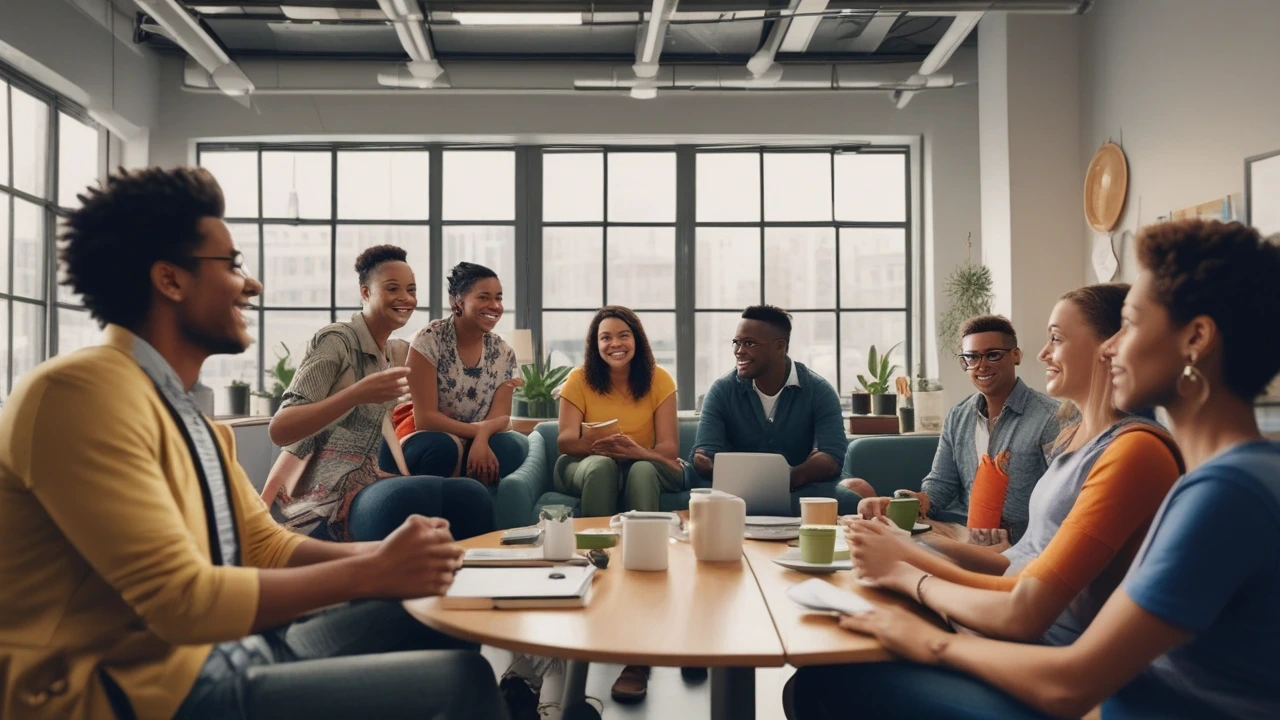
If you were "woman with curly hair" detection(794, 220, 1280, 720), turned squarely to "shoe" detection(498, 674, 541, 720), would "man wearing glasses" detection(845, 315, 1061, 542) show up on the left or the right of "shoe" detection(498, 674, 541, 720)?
right

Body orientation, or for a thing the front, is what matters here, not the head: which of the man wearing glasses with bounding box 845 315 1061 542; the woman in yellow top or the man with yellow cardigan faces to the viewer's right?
the man with yellow cardigan

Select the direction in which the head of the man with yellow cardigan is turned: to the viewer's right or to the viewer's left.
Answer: to the viewer's right

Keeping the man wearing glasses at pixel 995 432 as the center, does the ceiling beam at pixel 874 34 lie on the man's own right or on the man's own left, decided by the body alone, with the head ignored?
on the man's own right

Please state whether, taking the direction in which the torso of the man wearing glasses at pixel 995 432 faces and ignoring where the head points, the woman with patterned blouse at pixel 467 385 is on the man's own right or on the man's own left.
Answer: on the man's own right

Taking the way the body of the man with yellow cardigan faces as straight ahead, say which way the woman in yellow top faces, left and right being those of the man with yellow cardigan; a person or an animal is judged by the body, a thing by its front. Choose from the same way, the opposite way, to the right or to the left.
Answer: to the right

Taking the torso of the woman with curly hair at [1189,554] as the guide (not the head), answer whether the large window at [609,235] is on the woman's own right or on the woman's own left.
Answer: on the woman's own right

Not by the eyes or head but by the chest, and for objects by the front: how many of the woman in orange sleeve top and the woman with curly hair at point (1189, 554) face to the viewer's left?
2

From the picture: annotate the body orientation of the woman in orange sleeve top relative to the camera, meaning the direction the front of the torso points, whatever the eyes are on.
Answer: to the viewer's left

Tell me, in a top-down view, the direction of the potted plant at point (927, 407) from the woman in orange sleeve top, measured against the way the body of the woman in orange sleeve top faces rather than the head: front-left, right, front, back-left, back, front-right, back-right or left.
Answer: right

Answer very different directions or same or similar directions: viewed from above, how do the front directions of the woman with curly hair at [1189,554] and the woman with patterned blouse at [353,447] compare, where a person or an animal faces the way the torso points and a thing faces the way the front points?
very different directions

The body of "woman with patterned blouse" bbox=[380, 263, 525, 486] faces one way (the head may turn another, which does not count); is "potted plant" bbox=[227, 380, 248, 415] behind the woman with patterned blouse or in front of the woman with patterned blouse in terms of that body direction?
behind

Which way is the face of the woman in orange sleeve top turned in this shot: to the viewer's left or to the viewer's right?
to the viewer's left

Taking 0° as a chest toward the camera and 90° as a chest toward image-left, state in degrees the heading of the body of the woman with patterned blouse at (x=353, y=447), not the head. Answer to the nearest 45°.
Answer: approximately 315°
